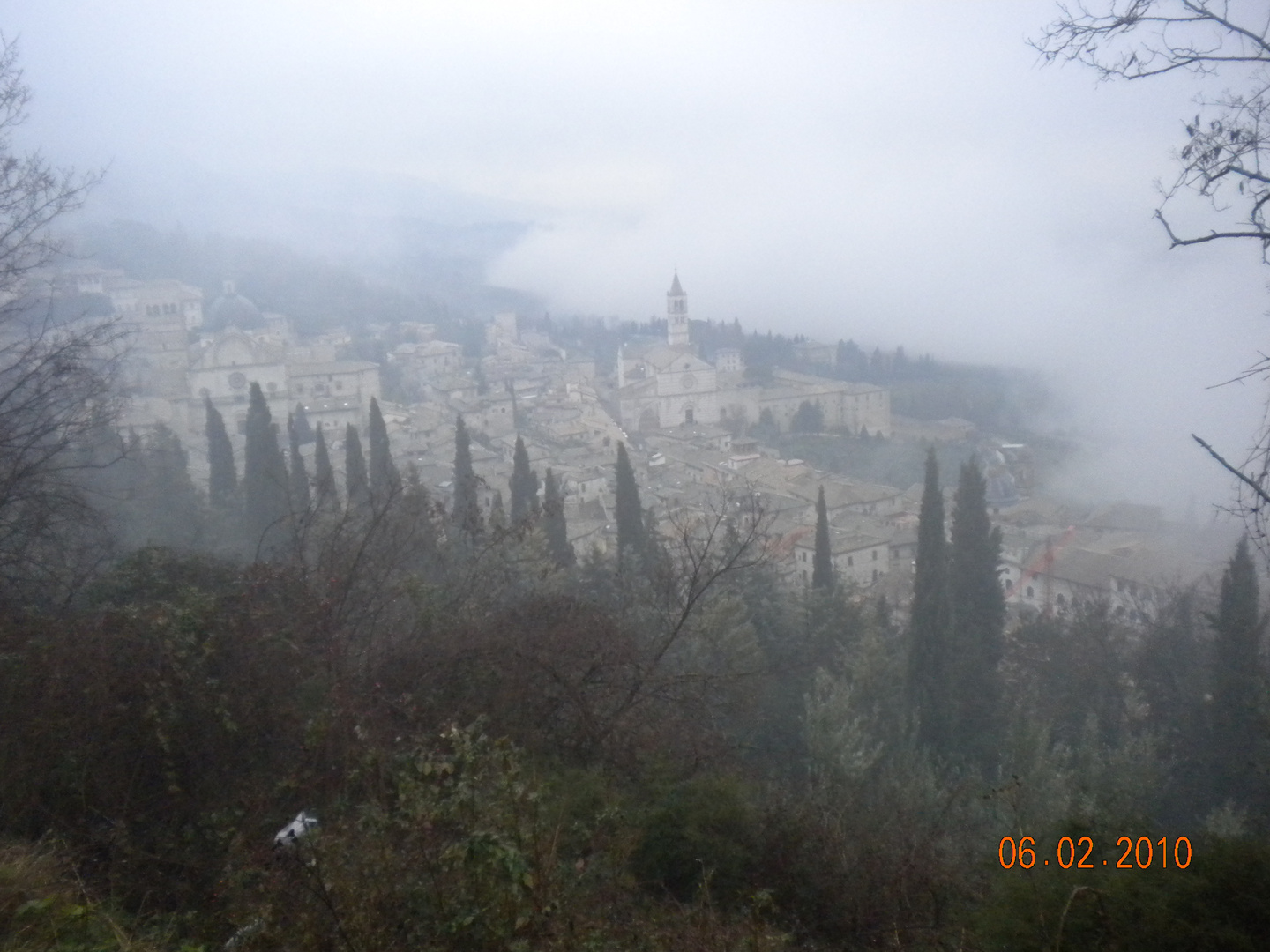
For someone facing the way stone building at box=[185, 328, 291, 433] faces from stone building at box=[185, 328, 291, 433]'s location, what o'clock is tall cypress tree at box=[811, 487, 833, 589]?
The tall cypress tree is roughly at 11 o'clock from the stone building.

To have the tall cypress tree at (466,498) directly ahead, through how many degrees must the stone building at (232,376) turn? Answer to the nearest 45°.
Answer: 0° — it already faces it

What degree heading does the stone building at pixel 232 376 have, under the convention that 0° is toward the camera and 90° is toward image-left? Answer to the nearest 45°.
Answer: approximately 0°

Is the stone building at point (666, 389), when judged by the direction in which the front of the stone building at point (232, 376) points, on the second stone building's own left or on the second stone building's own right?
on the second stone building's own left

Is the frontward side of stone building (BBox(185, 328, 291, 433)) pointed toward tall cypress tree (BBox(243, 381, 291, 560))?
yes

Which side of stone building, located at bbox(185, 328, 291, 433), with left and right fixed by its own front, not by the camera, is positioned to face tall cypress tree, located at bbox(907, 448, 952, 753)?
front

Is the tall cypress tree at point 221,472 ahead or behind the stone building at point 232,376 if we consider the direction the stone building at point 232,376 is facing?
ahead

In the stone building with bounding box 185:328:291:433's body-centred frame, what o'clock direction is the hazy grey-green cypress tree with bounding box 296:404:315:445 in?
The hazy grey-green cypress tree is roughly at 11 o'clock from the stone building.

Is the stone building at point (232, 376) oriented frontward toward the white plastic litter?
yes
